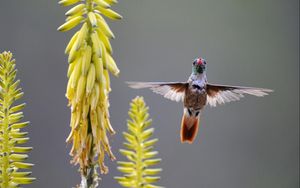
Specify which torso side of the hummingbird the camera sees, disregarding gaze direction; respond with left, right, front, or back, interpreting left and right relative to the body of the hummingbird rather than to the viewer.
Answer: front

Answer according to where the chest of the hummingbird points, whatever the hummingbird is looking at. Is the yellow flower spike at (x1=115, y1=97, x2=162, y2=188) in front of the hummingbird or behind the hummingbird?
in front
